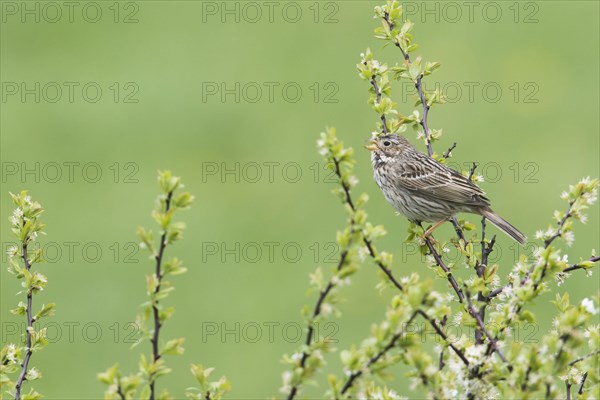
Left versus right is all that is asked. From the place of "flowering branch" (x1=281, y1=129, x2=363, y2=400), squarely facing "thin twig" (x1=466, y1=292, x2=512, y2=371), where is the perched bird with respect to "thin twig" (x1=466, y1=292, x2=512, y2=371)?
left

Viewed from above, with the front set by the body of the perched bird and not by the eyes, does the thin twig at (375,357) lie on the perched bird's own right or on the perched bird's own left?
on the perched bird's own left

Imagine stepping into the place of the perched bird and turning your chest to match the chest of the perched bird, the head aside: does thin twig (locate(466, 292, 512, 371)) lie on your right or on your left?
on your left

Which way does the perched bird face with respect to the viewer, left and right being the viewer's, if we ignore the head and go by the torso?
facing to the left of the viewer
